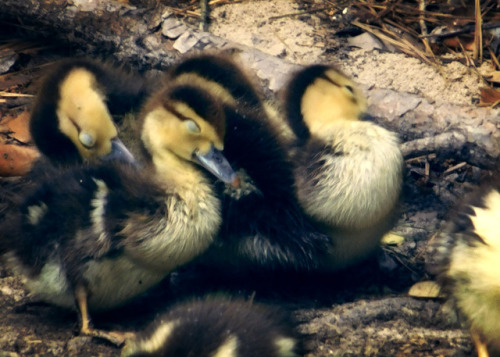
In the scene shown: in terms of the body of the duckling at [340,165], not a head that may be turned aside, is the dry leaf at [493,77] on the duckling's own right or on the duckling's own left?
on the duckling's own left

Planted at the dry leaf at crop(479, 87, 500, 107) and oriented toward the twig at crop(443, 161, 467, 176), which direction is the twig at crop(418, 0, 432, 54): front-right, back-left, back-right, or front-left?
back-right

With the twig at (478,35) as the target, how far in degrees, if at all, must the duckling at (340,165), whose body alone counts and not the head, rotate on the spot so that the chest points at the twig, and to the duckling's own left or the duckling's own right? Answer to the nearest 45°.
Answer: approximately 90° to the duckling's own left

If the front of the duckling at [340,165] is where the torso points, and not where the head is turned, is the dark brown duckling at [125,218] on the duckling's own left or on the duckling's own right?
on the duckling's own right

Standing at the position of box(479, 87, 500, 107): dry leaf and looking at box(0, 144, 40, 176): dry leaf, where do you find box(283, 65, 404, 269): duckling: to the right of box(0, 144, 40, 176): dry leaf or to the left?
left

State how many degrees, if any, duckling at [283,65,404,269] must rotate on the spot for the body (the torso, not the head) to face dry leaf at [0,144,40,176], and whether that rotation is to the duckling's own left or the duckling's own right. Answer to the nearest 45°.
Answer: approximately 135° to the duckling's own right

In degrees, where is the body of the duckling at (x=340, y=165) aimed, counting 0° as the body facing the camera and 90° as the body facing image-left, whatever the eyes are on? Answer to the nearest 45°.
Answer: approximately 315°
